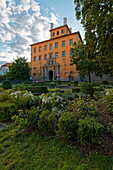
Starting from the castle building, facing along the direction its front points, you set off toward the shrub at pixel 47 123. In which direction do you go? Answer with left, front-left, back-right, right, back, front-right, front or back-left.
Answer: front-left

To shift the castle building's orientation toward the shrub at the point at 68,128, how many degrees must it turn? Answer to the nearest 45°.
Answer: approximately 45° to its left

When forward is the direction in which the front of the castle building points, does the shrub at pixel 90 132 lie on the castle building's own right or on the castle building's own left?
on the castle building's own left

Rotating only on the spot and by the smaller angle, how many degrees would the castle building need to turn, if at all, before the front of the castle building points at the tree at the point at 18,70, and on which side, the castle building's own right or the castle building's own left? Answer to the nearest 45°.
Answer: approximately 45° to the castle building's own right

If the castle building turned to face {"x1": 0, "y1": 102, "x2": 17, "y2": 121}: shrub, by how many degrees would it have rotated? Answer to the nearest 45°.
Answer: approximately 45° to its left

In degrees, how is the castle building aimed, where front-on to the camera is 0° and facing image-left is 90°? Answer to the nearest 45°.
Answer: approximately 45°

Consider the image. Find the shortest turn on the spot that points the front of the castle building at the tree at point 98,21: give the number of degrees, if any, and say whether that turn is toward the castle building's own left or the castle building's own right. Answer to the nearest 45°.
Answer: approximately 45° to the castle building's own left
